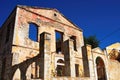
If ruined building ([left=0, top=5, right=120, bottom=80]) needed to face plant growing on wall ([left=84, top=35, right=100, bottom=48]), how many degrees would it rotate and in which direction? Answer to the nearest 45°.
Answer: approximately 90° to its left

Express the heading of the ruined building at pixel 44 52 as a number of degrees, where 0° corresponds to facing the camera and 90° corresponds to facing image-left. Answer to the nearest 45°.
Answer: approximately 315°
